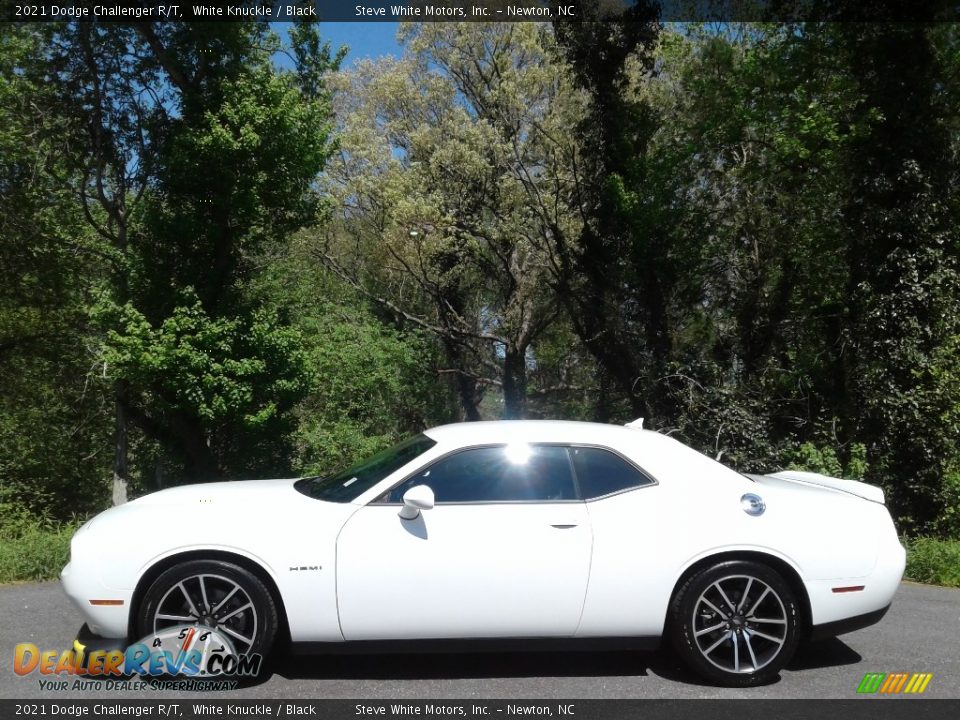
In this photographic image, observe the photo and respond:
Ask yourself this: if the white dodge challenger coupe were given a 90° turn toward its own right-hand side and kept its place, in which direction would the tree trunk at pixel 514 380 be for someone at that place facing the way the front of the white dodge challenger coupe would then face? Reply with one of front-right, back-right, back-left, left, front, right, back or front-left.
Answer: front

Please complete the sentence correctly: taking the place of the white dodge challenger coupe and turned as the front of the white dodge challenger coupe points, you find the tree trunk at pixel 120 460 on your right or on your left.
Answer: on your right

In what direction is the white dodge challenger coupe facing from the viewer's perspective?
to the viewer's left
